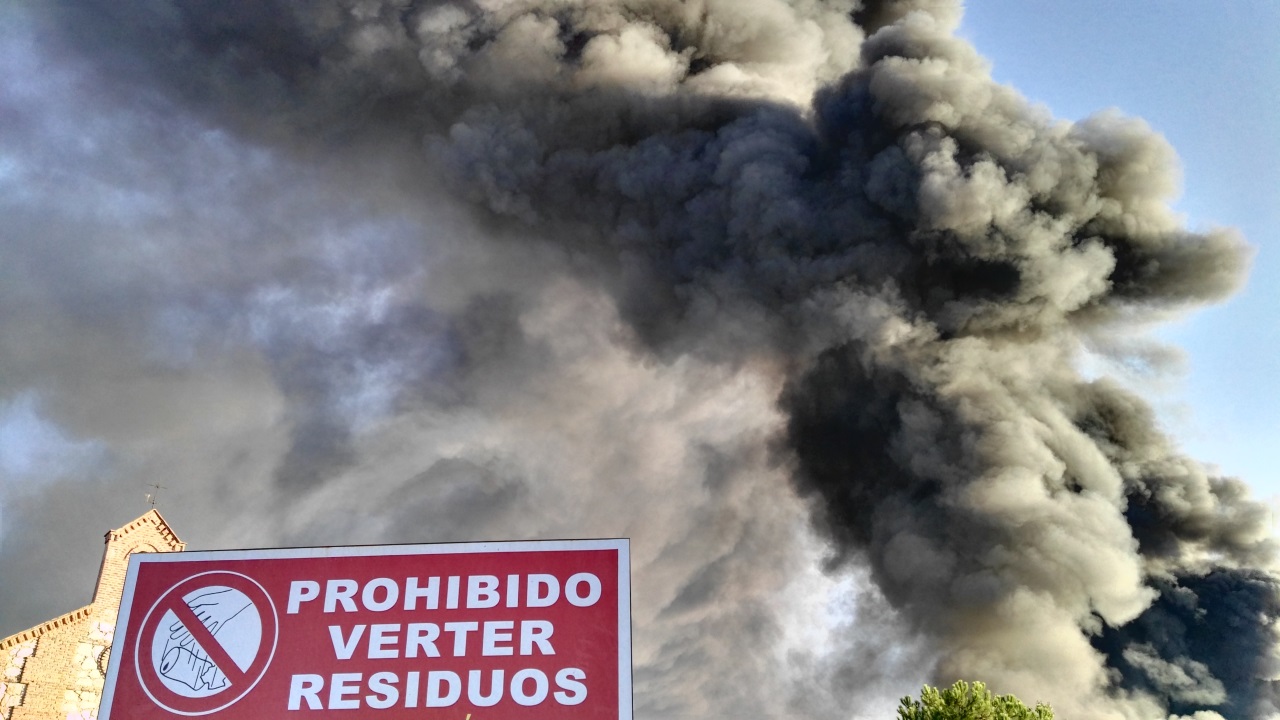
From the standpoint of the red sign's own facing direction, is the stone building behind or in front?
behind

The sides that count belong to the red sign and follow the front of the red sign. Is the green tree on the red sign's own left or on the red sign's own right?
on the red sign's own left

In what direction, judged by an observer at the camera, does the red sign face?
facing the viewer
